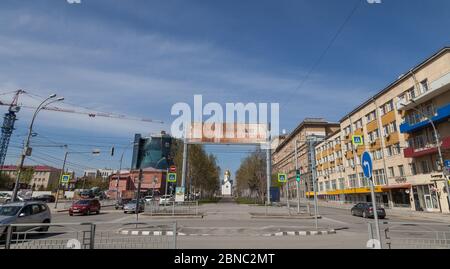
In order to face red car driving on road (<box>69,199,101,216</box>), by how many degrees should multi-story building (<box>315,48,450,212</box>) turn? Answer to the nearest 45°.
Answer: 0° — it already faces it

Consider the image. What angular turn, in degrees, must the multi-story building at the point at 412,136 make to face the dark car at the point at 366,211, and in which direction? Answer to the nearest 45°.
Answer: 0° — it already faces it

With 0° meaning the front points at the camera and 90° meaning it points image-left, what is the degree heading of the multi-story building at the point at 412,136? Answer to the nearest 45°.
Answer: approximately 45°

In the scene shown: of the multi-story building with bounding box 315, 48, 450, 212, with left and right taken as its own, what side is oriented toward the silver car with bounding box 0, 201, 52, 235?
front

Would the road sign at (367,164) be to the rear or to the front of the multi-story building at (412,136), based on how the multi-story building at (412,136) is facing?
to the front
